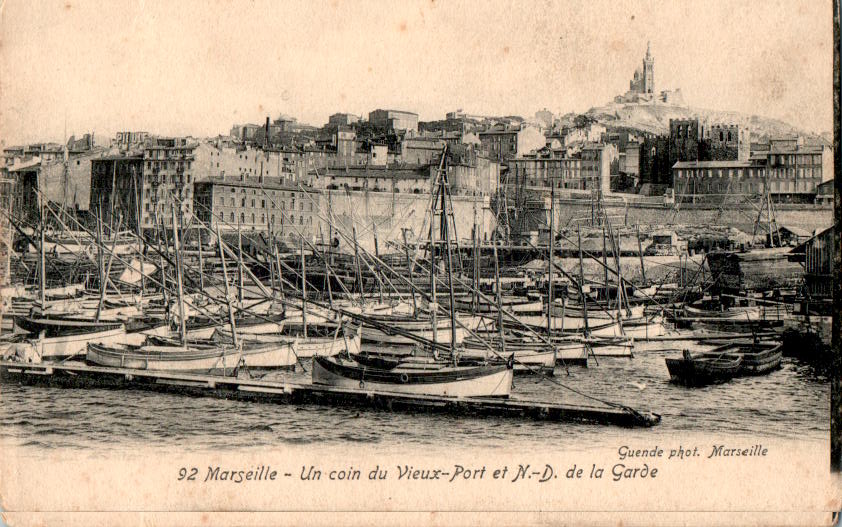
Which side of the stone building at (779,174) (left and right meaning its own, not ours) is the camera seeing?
front

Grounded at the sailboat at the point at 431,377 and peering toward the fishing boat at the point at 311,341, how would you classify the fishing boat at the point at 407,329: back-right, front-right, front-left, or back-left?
front-right

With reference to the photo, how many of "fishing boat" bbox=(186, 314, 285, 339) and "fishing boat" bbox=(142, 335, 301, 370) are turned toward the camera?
0

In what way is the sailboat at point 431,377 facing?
to the viewer's right

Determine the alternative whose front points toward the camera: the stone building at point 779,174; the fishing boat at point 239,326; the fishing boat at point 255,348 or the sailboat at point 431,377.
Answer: the stone building
